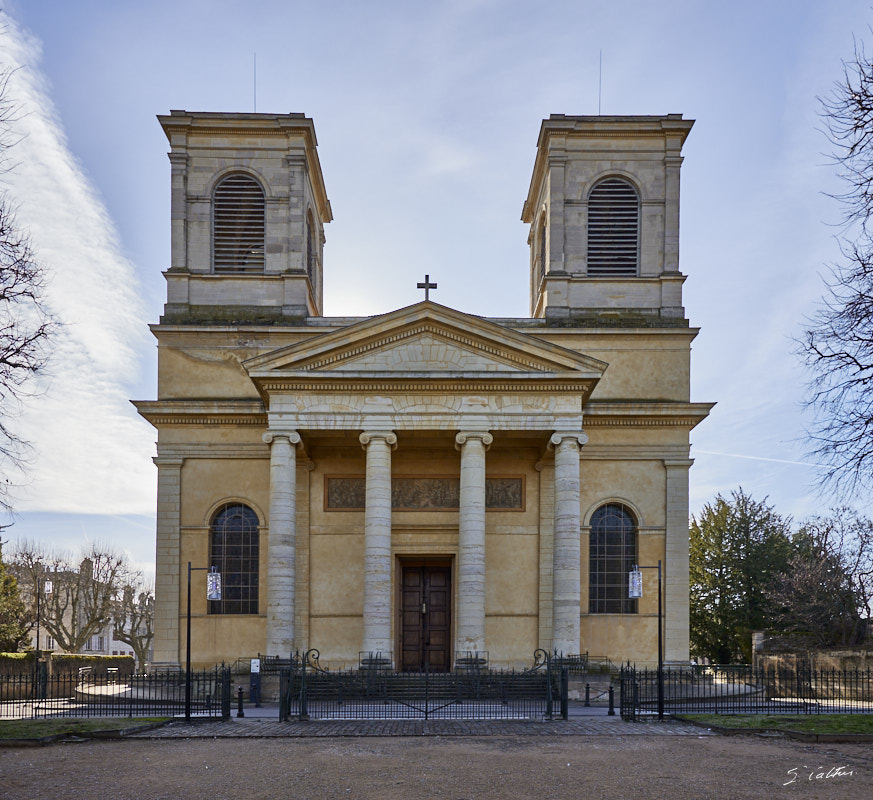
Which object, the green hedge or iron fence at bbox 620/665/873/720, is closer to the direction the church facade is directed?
the iron fence

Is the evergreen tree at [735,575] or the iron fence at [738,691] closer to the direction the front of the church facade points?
the iron fence

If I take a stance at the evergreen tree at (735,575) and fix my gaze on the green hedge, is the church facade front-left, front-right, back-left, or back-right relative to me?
front-left

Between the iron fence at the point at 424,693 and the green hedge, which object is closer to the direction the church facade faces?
the iron fence

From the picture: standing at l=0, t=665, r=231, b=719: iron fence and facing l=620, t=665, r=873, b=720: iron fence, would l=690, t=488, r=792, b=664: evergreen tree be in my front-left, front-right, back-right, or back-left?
front-left

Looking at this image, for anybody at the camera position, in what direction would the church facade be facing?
facing the viewer

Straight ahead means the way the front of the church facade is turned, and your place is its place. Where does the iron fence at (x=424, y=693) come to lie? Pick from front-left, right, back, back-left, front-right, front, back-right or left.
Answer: front

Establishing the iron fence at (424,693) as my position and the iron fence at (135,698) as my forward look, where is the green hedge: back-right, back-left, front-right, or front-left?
front-right

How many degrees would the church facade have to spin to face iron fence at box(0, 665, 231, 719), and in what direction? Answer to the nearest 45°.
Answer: approximately 45° to its right
